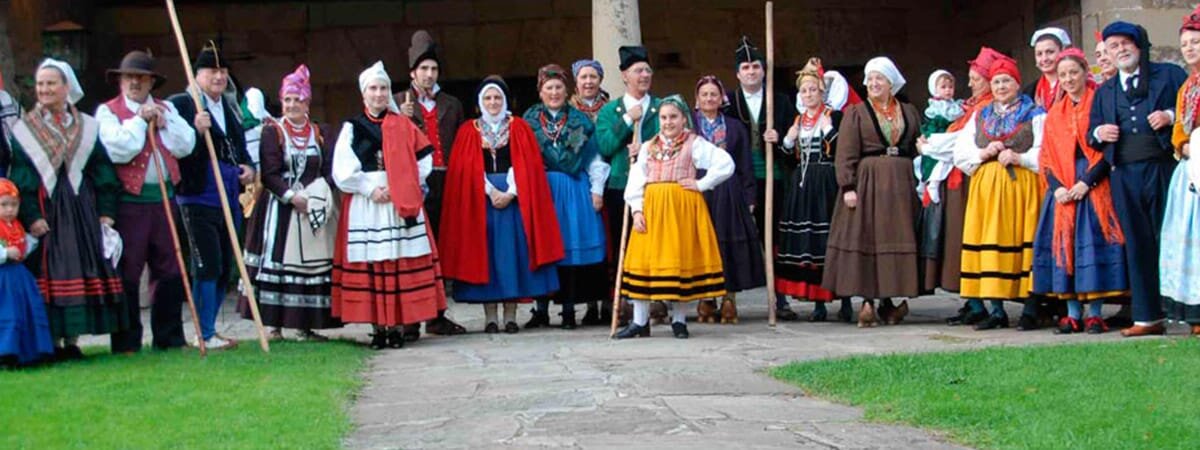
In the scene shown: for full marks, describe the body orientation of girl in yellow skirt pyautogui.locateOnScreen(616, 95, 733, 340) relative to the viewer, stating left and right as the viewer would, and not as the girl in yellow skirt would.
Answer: facing the viewer

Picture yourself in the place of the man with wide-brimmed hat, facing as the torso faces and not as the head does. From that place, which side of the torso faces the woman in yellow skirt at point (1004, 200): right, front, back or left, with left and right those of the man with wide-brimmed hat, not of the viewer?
left

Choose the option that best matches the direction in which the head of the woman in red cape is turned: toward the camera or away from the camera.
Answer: toward the camera

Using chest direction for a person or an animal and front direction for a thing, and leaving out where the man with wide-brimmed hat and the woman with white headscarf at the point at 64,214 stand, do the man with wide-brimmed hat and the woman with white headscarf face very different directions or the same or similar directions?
same or similar directions

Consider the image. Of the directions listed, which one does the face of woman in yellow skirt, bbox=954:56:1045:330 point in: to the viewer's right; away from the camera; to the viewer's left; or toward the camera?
toward the camera

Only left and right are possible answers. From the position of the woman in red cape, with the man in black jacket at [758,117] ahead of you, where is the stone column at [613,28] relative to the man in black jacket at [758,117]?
left

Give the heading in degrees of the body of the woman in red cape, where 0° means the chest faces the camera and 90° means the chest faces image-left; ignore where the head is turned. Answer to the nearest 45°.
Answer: approximately 0°

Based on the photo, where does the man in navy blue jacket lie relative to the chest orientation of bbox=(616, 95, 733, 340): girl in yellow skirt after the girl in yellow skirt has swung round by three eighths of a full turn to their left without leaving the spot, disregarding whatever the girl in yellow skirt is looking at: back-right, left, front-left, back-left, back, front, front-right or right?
front-right

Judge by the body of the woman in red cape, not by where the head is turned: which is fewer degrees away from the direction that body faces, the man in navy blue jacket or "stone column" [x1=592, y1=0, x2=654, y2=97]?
the man in navy blue jacket

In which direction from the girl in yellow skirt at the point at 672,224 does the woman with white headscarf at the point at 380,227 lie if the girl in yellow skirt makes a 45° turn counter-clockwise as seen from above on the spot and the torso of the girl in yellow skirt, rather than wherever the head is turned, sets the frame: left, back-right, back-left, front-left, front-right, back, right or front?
back-right

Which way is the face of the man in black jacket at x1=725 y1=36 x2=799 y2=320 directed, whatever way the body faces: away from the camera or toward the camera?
toward the camera

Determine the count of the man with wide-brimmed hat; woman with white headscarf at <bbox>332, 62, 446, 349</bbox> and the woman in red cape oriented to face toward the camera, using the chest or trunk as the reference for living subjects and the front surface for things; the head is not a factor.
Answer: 3

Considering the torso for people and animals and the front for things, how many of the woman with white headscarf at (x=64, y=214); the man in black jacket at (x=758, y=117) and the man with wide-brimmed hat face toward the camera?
3

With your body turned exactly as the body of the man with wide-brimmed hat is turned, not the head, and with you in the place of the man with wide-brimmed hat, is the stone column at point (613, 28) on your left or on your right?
on your left
